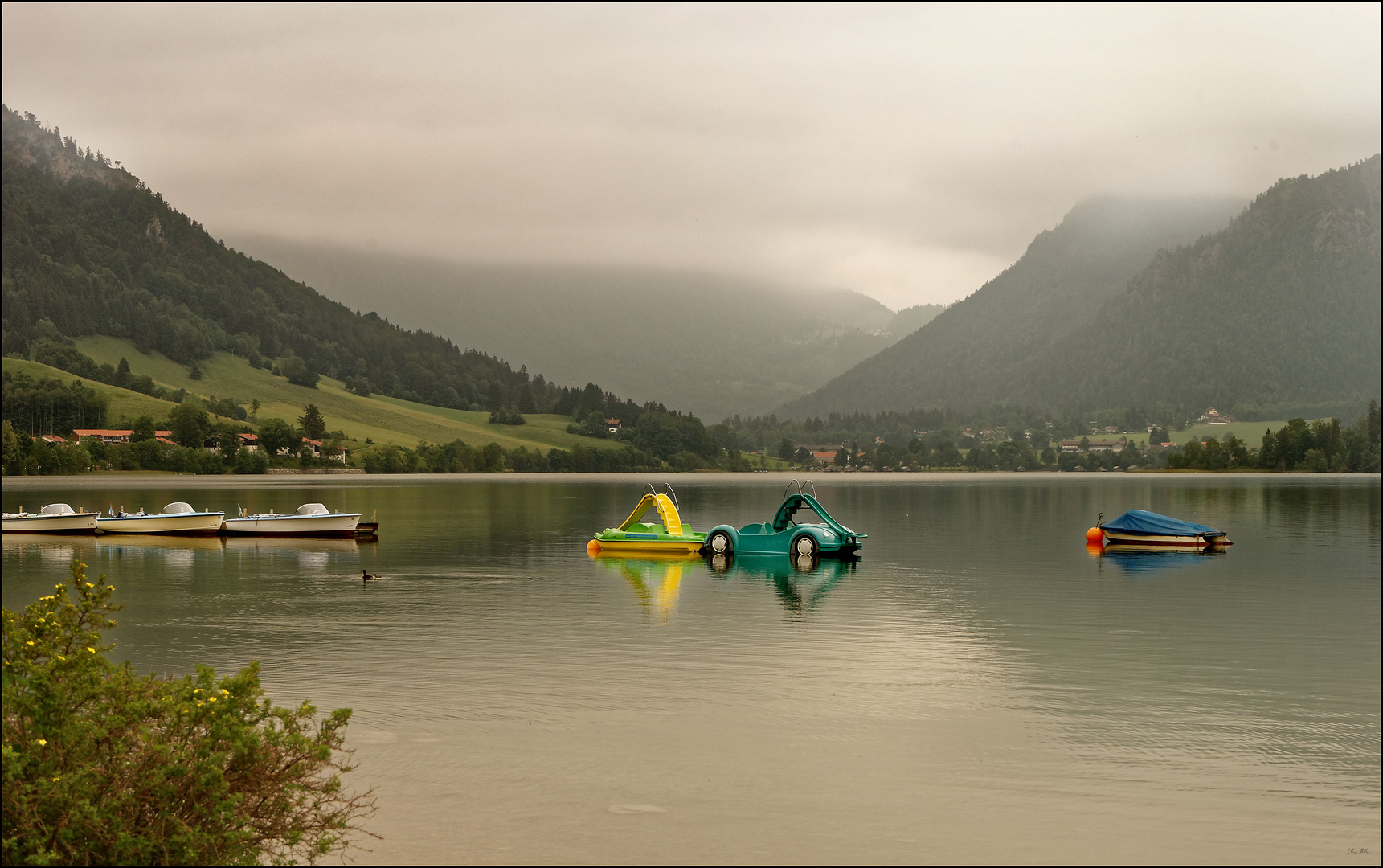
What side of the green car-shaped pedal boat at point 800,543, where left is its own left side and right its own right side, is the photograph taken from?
right

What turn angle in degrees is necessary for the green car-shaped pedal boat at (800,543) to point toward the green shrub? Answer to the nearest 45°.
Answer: approximately 90° to its right
